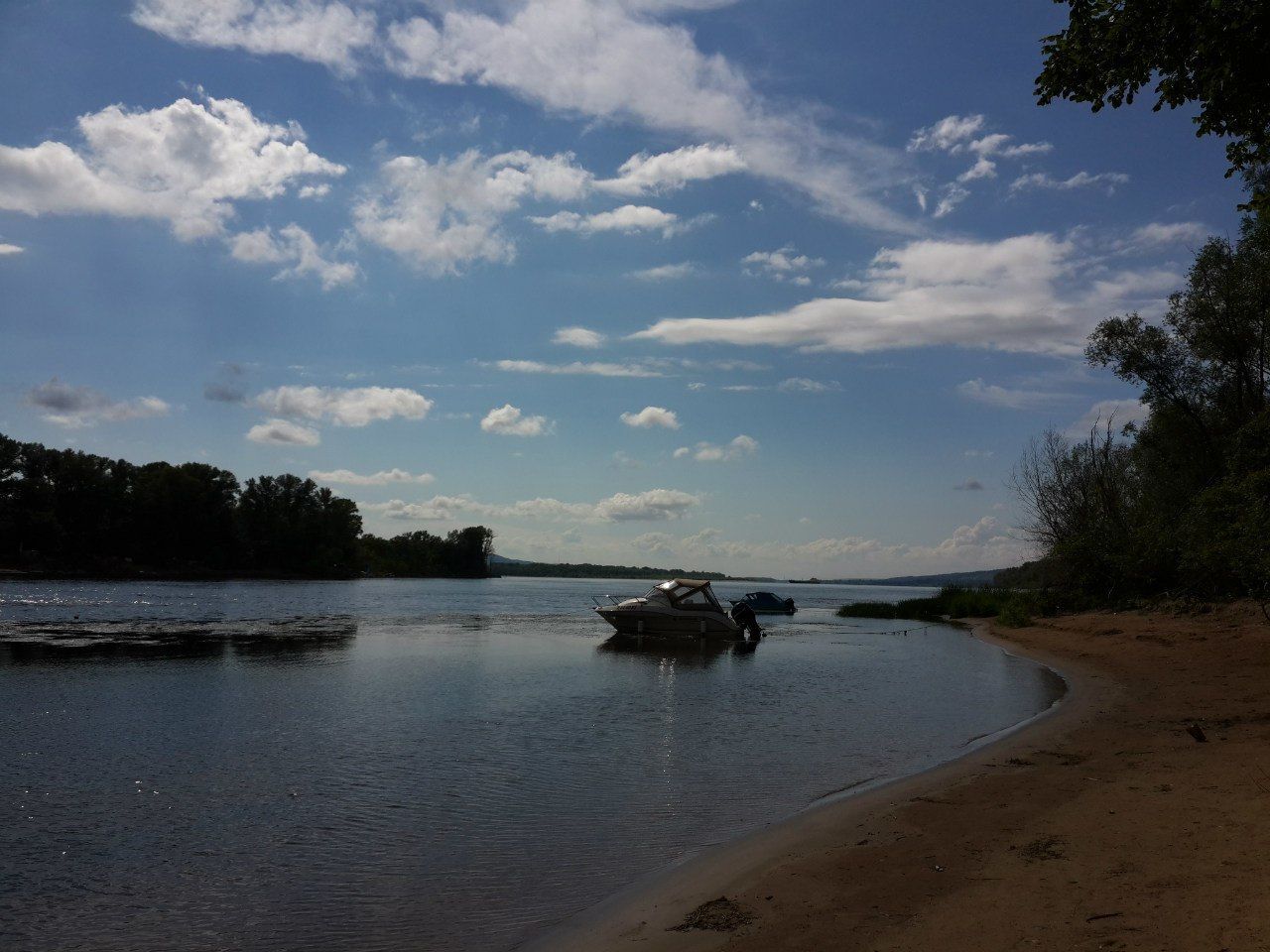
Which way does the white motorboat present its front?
to the viewer's left

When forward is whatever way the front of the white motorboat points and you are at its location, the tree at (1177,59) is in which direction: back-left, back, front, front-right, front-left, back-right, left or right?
left
